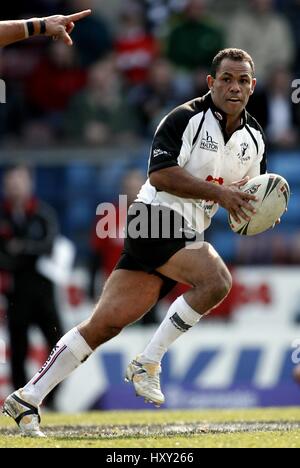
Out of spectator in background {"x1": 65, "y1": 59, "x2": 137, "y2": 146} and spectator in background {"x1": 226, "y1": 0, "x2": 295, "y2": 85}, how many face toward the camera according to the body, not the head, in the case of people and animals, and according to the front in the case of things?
2

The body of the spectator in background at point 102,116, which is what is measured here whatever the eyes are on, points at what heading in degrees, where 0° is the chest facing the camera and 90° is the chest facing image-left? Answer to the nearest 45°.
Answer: approximately 0°

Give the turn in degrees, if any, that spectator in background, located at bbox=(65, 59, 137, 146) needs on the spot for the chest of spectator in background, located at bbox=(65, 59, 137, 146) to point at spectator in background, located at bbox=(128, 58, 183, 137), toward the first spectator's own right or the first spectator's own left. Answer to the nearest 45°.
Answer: approximately 90° to the first spectator's own left

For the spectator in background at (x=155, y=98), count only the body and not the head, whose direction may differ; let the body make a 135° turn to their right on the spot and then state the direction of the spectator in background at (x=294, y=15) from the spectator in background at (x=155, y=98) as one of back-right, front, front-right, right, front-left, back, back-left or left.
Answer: right

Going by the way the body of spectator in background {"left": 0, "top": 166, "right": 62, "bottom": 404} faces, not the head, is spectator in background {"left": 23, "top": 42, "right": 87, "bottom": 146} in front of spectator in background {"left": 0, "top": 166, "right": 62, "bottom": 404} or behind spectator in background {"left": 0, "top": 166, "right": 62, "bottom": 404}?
behind

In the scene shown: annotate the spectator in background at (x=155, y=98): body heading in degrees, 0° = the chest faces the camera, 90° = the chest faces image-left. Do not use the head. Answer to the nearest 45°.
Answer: approximately 0°

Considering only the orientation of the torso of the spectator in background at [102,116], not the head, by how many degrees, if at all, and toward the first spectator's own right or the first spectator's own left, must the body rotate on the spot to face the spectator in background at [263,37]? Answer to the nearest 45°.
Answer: approximately 90° to the first spectator's own left
